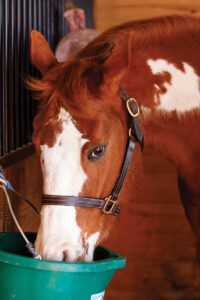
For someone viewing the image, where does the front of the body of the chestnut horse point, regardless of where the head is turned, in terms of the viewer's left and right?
facing the viewer and to the left of the viewer
